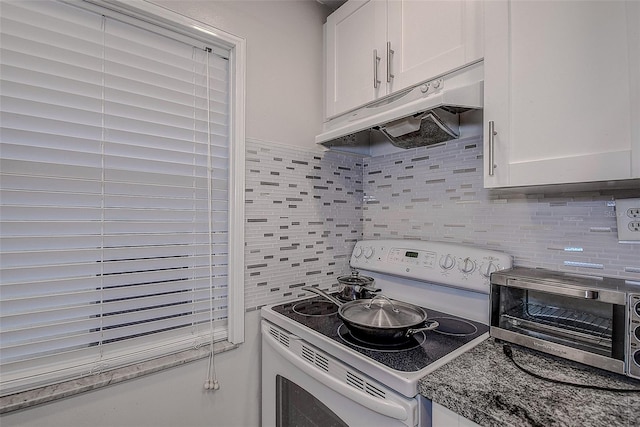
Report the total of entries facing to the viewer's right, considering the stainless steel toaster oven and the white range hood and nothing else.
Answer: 0

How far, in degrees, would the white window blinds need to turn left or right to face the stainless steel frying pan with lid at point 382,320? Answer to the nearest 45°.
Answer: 0° — it already faces it

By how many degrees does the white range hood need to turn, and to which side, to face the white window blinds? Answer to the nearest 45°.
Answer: approximately 45° to its right

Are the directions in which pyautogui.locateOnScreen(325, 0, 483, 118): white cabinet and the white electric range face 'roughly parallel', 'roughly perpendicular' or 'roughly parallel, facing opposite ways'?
roughly parallel

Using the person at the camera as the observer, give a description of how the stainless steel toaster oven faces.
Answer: facing the viewer and to the left of the viewer

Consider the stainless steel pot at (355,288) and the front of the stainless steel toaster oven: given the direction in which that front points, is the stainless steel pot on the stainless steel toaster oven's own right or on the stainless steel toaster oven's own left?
on the stainless steel toaster oven's own right

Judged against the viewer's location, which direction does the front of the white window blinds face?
facing the viewer and to the right of the viewer

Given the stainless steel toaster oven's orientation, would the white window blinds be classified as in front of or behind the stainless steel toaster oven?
in front

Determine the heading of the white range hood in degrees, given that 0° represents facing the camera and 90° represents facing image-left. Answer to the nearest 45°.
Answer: approximately 45°

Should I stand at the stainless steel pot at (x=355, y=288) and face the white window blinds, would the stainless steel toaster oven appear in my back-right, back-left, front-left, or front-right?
back-left

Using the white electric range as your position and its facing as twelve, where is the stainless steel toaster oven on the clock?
The stainless steel toaster oven is roughly at 8 o'clock from the white electric range.

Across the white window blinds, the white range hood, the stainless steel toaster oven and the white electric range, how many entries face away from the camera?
0

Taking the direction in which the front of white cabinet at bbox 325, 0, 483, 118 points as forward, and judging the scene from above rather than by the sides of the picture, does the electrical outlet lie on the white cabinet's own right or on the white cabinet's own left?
on the white cabinet's own left
